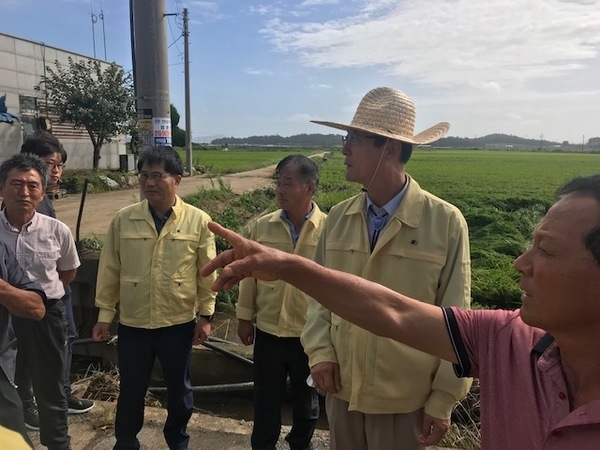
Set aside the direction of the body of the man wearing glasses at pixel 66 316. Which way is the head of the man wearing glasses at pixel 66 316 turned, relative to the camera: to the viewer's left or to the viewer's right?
to the viewer's right

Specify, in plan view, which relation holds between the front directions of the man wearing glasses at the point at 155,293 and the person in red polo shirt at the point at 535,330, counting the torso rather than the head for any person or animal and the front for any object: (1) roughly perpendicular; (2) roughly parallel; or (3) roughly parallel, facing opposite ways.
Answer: roughly perpendicular

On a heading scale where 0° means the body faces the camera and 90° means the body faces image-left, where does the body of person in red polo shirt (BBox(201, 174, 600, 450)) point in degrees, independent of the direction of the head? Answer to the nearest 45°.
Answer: approximately 45°

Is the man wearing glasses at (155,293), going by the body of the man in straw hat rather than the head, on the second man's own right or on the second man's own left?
on the second man's own right

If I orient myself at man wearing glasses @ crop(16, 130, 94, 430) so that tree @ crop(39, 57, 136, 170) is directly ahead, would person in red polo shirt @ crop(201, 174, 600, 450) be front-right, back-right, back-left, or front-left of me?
back-right

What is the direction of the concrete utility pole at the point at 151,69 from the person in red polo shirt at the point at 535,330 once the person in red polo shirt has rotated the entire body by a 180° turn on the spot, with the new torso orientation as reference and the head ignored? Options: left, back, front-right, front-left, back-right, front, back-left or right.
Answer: left

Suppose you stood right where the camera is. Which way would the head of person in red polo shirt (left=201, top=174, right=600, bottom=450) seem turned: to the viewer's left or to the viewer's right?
to the viewer's left

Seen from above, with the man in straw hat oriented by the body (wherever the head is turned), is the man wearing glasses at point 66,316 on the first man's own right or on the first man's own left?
on the first man's own right

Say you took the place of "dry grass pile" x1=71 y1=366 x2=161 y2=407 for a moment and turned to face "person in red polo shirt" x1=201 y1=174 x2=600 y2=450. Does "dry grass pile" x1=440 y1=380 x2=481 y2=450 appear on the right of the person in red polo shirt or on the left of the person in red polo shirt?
left

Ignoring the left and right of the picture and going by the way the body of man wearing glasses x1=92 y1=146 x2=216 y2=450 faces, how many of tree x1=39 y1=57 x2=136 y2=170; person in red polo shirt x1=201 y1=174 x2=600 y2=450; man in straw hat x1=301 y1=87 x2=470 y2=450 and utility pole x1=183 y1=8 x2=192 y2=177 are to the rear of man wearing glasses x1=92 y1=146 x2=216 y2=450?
2

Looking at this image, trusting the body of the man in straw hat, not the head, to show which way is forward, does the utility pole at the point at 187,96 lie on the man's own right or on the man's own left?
on the man's own right

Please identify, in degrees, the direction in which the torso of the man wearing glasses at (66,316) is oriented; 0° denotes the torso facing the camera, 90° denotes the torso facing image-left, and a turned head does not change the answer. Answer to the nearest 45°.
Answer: approximately 315°
